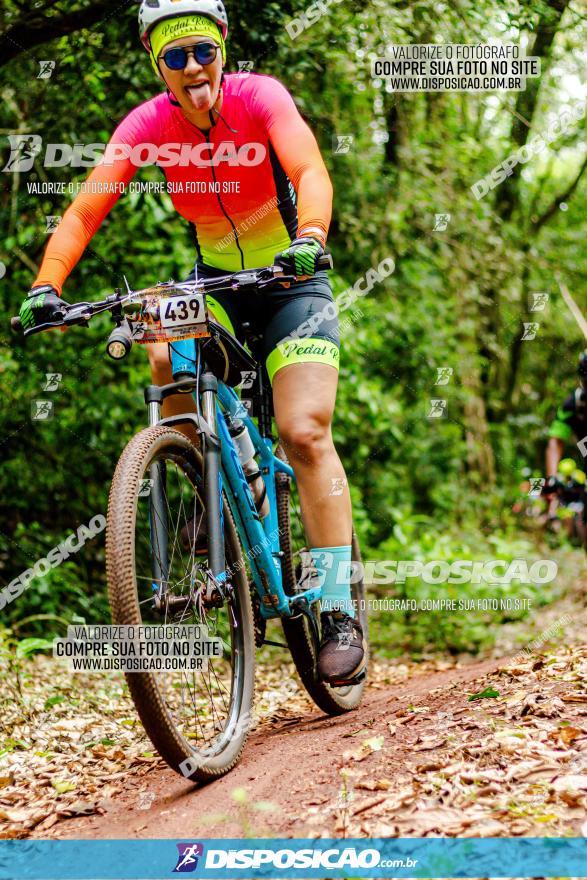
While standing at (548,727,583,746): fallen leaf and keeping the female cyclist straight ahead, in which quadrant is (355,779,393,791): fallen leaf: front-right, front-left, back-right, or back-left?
front-left

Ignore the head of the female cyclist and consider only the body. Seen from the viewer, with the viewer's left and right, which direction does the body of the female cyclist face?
facing the viewer

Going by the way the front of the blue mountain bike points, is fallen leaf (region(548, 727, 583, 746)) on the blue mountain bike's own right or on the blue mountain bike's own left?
on the blue mountain bike's own left

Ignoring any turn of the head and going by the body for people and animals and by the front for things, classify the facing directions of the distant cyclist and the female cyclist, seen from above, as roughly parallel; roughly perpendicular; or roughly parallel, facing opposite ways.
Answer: roughly parallel

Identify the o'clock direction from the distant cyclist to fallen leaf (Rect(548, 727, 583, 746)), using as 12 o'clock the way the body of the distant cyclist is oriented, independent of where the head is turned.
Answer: The fallen leaf is roughly at 12 o'clock from the distant cyclist.

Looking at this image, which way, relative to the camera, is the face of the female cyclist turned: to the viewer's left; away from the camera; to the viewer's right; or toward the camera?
toward the camera

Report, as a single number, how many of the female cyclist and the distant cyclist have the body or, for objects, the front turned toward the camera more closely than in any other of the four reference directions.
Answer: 2

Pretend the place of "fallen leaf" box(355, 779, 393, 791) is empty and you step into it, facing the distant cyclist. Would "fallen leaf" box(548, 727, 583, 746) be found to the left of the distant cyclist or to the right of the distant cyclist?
right

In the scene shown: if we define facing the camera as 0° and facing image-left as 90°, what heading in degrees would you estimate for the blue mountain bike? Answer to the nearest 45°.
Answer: approximately 45°

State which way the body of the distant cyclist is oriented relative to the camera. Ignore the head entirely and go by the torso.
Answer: toward the camera
